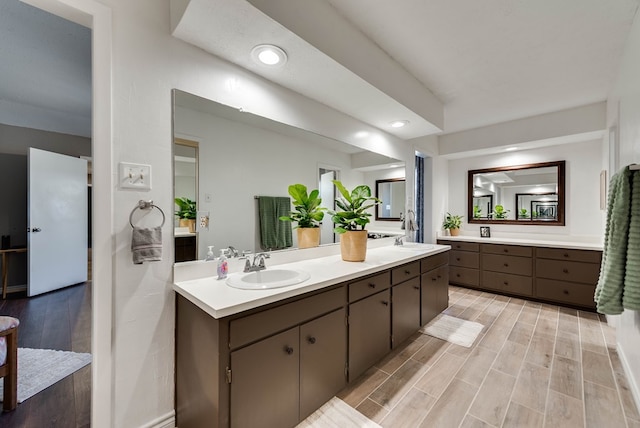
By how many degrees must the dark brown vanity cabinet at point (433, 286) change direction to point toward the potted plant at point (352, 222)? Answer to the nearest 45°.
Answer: approximately 90° to its right

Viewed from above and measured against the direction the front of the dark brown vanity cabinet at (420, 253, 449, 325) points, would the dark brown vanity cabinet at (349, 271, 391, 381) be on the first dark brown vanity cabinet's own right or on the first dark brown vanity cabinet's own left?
on the first dark brown vanity cabinet's own right

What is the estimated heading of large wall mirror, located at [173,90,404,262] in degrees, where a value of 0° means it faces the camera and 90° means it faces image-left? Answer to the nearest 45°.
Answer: approximately 315°

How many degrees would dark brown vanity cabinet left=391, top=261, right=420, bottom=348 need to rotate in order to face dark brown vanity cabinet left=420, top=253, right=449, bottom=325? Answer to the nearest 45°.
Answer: approximately 90° to its left

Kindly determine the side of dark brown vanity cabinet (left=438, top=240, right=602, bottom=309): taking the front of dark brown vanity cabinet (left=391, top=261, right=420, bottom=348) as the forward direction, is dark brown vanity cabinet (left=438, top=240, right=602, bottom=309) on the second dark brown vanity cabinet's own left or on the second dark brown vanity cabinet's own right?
on the second dark brown vanity cabinet's own left
